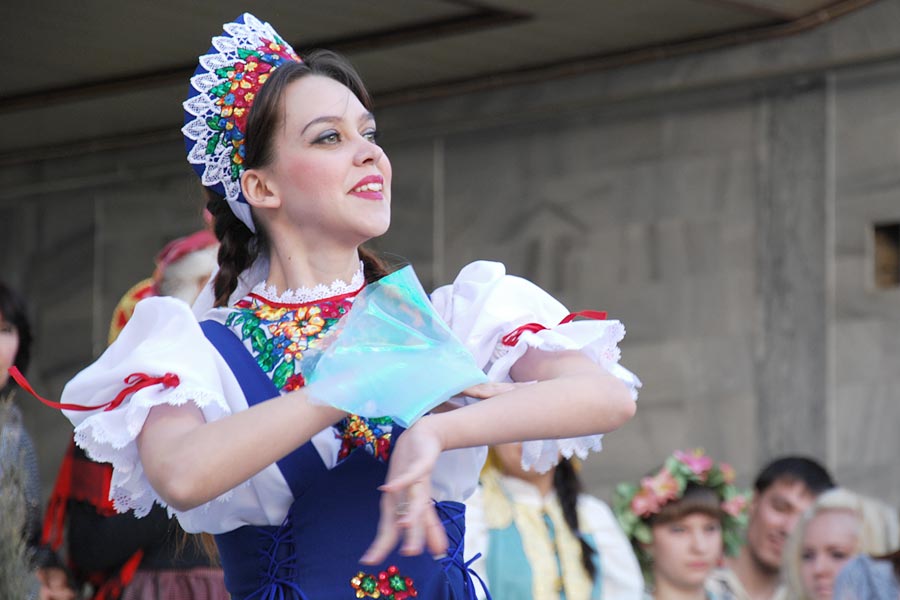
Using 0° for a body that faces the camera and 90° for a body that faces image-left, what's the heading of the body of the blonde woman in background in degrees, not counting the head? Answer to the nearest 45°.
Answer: approximately 45°

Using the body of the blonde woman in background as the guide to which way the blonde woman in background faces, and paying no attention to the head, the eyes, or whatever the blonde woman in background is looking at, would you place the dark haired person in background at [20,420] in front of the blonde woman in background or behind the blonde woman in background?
in front
